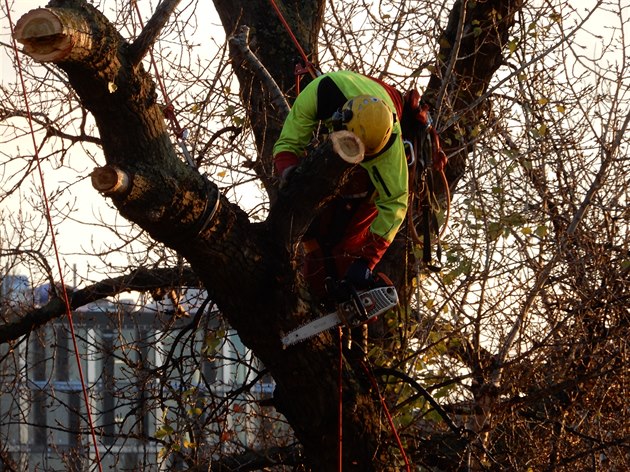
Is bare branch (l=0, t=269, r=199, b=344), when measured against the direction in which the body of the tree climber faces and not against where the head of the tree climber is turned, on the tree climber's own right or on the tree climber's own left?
on the tree climber's own right

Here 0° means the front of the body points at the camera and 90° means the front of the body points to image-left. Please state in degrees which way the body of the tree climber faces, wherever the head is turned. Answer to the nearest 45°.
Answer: approximately 45°
